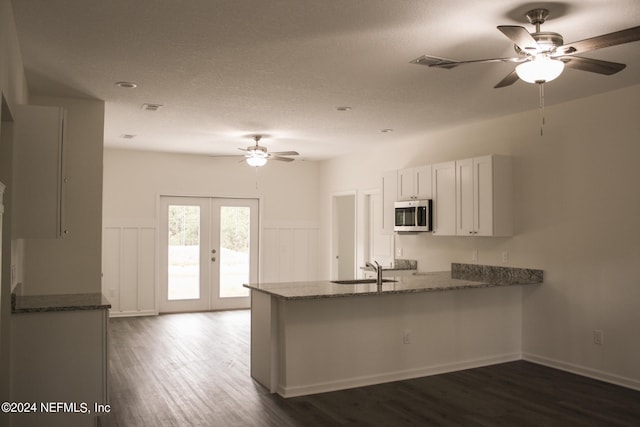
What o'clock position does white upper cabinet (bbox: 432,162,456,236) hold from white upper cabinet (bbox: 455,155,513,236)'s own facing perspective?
white upper cabinet (bbox: 432,162,456,236) is roughly at 3 o'clock from white upper cabinet (bbox: 455,155,513,236).

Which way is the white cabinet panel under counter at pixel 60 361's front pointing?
to the viewer's right

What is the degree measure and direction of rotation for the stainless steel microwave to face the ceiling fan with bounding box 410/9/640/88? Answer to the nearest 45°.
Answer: approximately 45° to its left

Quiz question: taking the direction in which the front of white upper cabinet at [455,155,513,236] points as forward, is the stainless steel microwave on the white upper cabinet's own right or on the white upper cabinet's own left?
on the white upper cabinet's own right

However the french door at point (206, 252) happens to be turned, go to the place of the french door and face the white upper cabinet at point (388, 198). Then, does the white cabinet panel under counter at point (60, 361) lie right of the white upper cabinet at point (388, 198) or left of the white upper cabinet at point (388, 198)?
right

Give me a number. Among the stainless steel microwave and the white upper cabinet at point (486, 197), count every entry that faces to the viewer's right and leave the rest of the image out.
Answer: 0

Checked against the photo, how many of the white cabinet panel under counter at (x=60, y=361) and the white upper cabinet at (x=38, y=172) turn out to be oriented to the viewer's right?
2

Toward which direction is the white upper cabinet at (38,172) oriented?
to the viewer's right

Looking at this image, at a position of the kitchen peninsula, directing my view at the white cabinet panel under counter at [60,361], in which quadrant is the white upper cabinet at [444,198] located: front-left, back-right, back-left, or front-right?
back-right

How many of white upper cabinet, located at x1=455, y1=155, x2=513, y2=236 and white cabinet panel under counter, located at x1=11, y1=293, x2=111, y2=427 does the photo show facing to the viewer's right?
1
